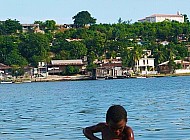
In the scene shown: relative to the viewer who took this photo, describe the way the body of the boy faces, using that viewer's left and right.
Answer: facing the viewer and to the right of the viewer

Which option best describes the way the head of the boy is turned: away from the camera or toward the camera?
toward the camera
